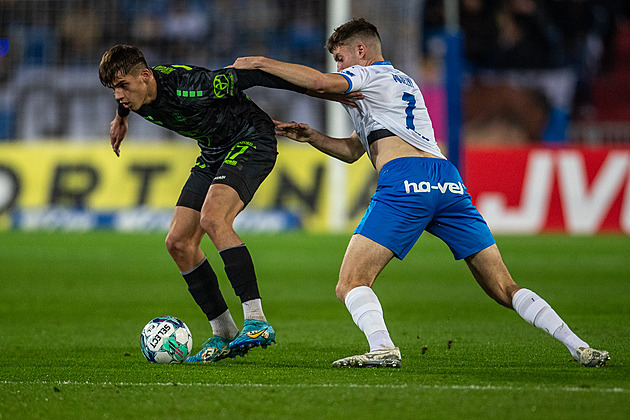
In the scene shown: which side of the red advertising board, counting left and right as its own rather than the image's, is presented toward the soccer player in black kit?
front

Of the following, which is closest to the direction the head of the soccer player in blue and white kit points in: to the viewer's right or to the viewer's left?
to the viewer's left

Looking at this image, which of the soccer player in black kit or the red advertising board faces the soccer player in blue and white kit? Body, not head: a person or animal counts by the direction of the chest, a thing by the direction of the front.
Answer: the red advertising board

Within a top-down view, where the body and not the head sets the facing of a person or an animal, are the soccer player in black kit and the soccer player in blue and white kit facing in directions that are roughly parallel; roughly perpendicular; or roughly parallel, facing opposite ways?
roughly perpendicular

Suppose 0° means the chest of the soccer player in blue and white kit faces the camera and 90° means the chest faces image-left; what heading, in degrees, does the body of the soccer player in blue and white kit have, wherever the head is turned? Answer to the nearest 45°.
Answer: approximately 135°

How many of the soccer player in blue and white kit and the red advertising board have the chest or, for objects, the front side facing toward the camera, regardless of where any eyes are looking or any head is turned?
1

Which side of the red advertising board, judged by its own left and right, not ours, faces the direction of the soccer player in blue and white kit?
front

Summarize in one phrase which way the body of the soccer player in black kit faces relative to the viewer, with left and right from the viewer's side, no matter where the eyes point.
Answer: facing the viewer and to the left of the viewer

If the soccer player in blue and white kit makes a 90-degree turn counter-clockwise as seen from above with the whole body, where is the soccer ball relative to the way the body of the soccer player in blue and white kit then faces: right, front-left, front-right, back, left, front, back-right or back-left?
front-right

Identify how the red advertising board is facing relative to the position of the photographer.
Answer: facing the viewer

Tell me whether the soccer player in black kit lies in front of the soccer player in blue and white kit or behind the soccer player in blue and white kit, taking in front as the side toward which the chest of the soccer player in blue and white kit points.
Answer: in front

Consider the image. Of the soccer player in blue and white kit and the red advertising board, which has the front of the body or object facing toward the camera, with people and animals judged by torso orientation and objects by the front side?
the red advertising board

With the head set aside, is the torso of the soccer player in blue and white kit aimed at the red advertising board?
no
